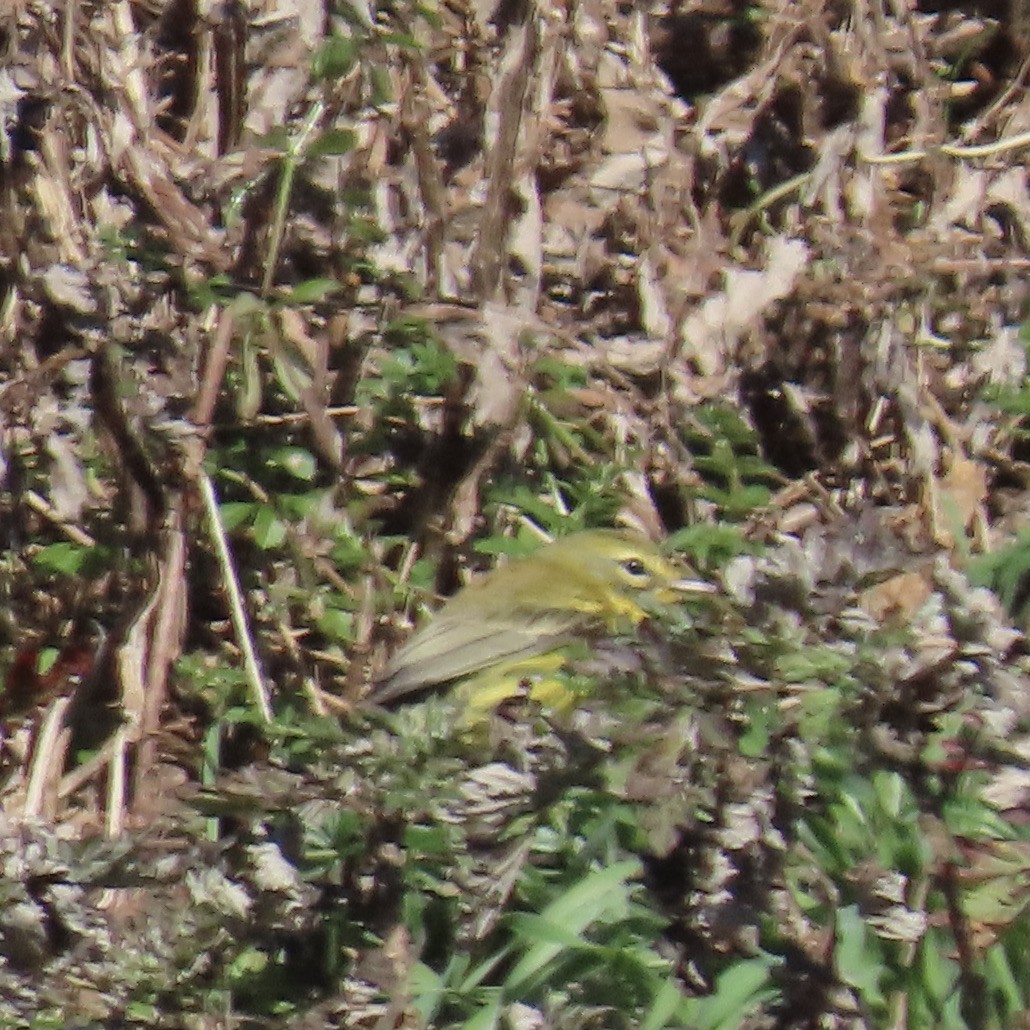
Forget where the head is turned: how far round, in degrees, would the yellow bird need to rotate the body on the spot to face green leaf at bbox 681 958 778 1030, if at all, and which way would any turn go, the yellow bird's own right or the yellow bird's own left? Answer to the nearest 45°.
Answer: approximately 90° to the yellow bird's own right

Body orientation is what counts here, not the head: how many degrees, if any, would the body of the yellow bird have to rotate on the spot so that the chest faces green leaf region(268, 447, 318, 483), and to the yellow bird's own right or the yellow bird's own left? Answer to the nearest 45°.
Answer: approximately 180°

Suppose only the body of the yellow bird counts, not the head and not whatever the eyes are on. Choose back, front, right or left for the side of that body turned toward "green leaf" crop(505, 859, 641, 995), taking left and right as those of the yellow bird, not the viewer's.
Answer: right

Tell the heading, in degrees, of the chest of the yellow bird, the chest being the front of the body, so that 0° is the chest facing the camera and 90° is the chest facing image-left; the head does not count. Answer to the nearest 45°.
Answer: approximately 270°

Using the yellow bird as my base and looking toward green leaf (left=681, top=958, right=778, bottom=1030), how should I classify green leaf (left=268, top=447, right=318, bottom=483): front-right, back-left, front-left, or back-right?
back-right

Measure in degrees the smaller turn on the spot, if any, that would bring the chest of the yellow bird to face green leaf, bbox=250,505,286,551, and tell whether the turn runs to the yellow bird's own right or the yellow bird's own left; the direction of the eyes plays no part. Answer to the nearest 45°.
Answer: approximately 180°
